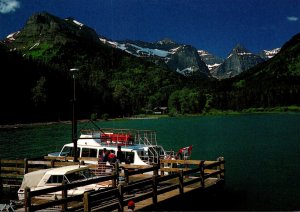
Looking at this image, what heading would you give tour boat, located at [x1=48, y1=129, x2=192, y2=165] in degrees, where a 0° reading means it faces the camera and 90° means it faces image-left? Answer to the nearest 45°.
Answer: approximately 90°

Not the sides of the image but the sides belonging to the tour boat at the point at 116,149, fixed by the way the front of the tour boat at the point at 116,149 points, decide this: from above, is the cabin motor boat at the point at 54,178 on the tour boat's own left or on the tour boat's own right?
on the tour boat's own left

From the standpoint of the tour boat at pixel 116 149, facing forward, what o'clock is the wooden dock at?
The wooden dock is roughly at 9 o'clock from the tour boat.
